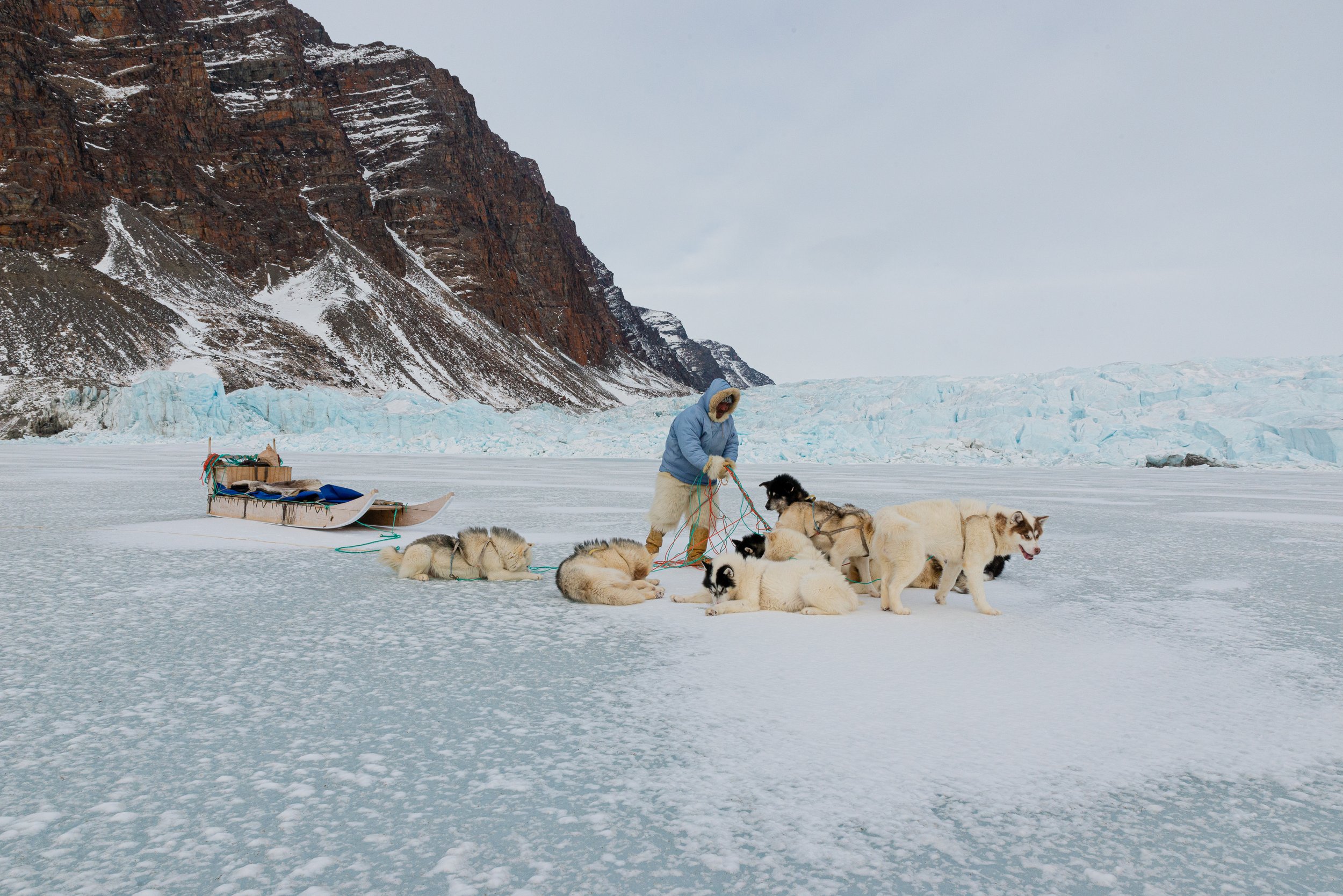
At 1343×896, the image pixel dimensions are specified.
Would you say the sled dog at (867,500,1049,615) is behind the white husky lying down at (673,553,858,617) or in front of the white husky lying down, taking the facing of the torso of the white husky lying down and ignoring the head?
behind

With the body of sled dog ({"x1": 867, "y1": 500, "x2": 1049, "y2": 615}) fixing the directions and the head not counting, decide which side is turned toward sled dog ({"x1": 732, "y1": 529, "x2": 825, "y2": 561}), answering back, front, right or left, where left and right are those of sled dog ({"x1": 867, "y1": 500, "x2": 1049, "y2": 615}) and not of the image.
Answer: back

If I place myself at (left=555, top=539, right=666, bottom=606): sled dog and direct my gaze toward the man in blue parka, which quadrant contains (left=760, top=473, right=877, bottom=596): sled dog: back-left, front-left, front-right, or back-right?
front-right

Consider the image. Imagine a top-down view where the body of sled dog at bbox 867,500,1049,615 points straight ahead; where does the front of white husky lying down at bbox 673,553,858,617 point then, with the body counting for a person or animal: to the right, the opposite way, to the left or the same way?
the opposite way

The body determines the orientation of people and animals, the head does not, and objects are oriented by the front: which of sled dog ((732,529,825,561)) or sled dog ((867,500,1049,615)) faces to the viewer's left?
sled dog ((732,529,825,561))

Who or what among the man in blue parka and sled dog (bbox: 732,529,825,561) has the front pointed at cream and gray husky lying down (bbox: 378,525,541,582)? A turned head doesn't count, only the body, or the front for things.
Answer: the sled dog

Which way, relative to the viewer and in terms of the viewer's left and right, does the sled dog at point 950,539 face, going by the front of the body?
facing to the right of the viewer

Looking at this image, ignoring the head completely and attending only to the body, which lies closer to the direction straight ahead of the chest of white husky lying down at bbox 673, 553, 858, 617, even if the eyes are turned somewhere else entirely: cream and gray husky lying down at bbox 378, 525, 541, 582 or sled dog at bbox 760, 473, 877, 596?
the cream and gray husky lying down

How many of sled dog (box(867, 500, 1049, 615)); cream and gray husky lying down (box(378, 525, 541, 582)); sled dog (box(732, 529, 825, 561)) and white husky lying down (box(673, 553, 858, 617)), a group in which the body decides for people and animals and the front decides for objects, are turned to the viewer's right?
2

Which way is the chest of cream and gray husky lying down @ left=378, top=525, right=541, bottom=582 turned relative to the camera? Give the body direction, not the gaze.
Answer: to the viewer's right

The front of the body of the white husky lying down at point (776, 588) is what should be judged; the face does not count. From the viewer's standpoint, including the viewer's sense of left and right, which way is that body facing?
facing to the left of the viewer

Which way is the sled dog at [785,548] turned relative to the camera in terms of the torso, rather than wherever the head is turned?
to the viewer's left

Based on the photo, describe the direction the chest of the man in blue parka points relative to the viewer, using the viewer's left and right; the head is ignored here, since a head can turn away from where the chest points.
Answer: facing the viewer and to the right of the viewer

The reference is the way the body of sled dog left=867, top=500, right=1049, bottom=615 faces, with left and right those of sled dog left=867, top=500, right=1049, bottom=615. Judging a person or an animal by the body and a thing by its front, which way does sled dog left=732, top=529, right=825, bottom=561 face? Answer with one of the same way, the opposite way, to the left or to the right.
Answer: the opposite way

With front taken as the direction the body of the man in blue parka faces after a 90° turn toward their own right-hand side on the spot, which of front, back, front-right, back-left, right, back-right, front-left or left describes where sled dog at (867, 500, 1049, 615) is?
left

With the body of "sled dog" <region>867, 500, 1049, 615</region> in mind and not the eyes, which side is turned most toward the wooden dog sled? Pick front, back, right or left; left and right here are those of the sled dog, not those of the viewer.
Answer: back

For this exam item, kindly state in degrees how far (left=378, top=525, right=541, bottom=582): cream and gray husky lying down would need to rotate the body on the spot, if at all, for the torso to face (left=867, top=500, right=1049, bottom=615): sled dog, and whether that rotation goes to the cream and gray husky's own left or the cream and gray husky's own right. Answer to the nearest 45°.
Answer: approximately 45° to the cream and gray husky's own right

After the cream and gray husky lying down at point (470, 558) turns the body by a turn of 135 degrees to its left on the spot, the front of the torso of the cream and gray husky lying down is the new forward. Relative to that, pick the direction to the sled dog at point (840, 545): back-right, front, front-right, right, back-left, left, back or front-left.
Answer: back-right

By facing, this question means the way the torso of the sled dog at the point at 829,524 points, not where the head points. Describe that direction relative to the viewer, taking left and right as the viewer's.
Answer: facing to the left of the viewer
